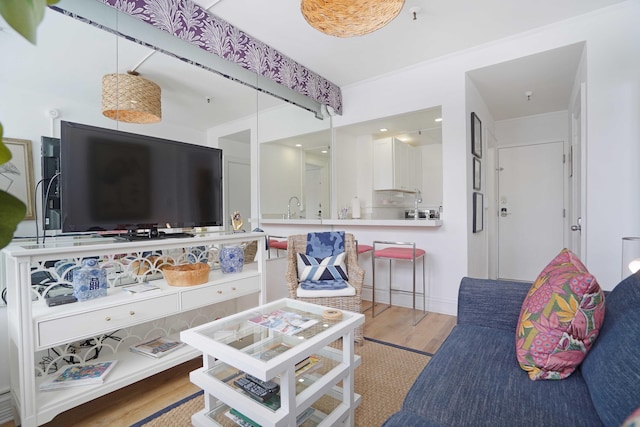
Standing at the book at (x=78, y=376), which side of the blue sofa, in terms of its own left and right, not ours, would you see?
front

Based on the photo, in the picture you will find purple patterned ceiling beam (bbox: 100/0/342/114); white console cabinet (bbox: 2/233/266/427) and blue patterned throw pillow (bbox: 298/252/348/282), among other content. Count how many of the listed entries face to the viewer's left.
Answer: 0

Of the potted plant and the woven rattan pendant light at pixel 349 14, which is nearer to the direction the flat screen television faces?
the woven rattan pendant light

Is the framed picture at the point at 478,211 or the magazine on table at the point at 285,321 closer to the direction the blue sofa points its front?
the magazine on table

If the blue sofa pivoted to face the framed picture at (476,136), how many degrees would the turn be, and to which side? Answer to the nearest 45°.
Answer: approximately 90° to its right

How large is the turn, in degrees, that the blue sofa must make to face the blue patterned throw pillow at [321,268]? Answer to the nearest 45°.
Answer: approximately 45° to its right

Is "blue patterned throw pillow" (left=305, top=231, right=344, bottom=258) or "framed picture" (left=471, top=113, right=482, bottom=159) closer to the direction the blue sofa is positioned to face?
the blue patterned throw pillow

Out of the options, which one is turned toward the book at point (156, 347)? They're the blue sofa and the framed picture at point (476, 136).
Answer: the blue sofa

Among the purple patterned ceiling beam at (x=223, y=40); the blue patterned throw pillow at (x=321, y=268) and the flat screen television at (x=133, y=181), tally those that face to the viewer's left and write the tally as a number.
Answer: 0

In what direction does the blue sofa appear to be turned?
to the viewer's left

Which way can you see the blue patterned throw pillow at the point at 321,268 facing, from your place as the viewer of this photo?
facing the viewer
